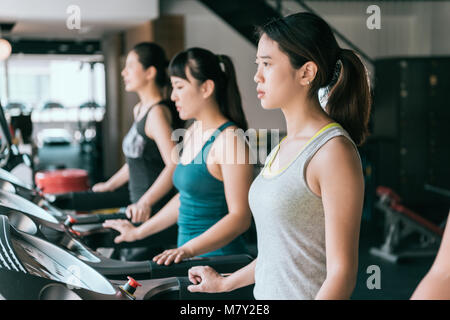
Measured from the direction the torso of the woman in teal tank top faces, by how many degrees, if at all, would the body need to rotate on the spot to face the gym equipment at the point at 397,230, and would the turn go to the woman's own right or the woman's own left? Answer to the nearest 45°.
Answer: approximately 135° to the woman's own right

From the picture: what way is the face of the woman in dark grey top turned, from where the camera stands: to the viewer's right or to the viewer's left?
to the viewer's left

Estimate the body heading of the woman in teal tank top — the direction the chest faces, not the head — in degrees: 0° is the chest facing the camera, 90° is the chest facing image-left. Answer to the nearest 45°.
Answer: approximately 90°
